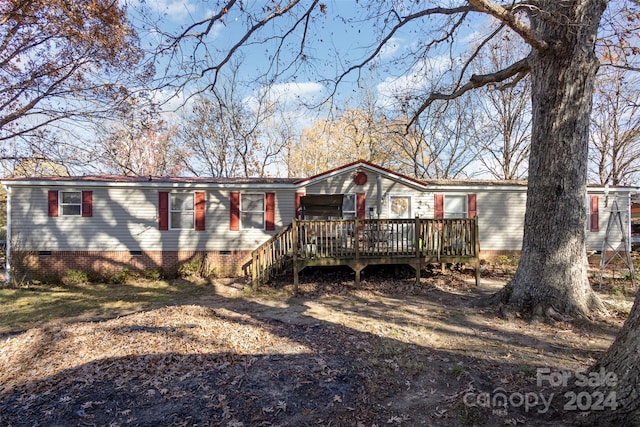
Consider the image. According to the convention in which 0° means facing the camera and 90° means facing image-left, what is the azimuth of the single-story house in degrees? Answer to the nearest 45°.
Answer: approximately 0°
